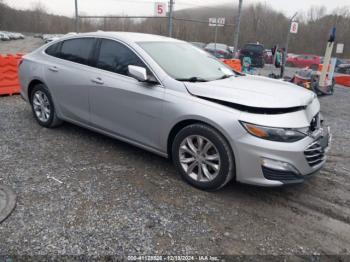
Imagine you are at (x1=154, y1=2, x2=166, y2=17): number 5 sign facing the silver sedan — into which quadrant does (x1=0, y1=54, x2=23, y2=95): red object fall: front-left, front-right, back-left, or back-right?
front-right

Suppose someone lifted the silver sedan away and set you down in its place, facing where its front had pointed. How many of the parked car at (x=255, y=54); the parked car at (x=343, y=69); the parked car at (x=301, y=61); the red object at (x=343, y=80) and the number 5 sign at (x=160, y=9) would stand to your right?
0

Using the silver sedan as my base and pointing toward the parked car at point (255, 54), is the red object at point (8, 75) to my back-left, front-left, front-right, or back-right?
front-left

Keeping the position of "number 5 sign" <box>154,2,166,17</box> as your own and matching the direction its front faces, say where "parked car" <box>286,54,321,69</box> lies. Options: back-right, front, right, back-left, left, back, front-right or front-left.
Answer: back-left

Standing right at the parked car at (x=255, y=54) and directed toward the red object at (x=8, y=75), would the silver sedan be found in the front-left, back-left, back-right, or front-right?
front-left

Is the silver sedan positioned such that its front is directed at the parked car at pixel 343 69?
no

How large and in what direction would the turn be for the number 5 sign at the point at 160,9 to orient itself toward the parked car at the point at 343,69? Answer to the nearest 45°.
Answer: approximately 135° to its left

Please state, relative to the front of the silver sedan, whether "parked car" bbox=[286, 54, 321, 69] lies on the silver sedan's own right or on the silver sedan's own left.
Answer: on the silver sedan's own left

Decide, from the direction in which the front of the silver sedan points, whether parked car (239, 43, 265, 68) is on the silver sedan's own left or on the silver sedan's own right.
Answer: on the silver sedan's own left

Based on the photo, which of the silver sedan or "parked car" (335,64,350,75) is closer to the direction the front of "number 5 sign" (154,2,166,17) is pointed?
the silver sedan

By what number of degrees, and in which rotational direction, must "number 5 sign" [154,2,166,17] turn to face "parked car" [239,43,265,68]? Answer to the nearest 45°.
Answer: approximately 135° to its left

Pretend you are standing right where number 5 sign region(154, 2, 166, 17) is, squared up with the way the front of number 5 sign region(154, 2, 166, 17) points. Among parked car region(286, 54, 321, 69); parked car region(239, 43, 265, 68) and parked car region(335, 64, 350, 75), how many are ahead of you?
0

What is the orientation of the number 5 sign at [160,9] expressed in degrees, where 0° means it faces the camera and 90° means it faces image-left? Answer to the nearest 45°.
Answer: approximately 0°

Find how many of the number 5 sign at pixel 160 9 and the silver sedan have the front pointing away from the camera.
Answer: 0

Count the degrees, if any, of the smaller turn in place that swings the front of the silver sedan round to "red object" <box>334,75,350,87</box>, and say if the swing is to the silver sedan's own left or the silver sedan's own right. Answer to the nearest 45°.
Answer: approximately 90° to the silver sedan's own left

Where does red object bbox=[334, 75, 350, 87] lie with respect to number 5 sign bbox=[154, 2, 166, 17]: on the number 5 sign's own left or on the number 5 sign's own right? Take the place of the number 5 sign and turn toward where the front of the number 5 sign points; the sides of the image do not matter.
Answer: on the number 5 sign's own left

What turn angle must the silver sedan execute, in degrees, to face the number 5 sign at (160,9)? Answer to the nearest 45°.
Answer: approximately 135° to its left
